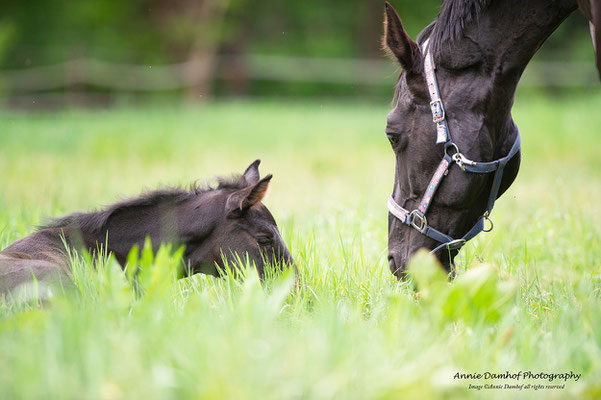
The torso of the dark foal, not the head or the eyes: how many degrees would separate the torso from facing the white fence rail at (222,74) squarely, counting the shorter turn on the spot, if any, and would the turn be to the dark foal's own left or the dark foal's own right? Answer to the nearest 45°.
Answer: approximately 90° to the dark foal's own left

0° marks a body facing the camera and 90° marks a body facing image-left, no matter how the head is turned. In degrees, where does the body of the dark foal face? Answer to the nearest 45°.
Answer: approximately 270°

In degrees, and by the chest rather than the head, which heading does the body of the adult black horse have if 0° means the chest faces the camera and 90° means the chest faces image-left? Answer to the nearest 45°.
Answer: approximately 90°

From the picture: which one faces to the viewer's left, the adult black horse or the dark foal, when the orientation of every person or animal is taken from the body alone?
the adult black horse

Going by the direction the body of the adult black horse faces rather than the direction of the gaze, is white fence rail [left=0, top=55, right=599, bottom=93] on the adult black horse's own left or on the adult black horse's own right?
on the adult black horse's own right

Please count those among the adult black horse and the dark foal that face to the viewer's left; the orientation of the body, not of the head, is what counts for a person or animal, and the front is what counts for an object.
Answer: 1
